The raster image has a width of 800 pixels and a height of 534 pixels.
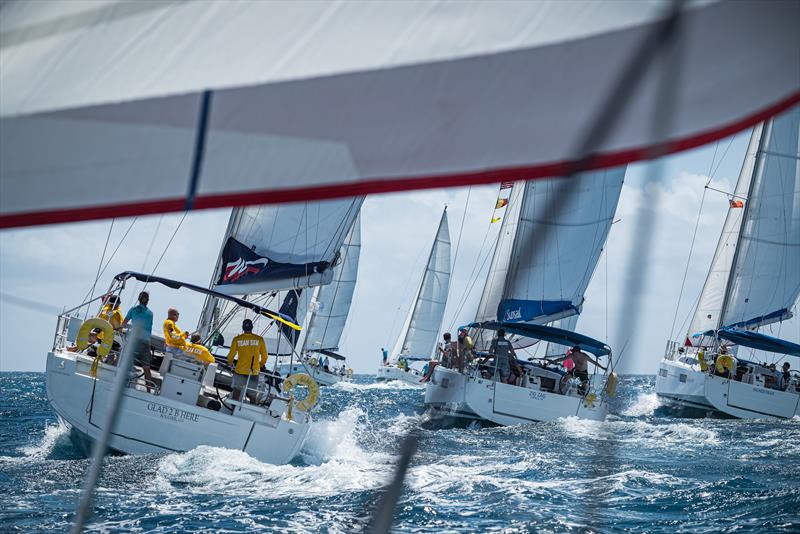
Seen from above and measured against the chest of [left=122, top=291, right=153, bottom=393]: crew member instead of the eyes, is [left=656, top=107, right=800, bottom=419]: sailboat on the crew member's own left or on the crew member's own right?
on the crew member's own right

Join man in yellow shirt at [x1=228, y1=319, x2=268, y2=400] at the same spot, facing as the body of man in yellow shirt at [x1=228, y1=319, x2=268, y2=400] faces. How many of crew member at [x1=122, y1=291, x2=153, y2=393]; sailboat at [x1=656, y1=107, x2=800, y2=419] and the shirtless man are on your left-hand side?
1

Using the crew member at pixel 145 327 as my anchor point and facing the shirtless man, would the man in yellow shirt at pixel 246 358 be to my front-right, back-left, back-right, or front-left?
front-right

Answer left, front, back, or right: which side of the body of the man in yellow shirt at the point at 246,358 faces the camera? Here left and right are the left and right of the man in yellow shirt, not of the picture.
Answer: back

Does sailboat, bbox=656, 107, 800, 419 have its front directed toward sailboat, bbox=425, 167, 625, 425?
no

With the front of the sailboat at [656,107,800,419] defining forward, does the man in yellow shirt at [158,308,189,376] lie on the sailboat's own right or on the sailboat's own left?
on the sailboat's own left

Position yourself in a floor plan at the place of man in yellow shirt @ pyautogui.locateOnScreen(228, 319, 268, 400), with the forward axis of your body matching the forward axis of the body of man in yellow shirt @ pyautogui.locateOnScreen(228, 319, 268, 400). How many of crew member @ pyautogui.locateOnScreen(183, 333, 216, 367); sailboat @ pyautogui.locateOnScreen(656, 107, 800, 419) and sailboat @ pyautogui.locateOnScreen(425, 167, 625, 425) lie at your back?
0

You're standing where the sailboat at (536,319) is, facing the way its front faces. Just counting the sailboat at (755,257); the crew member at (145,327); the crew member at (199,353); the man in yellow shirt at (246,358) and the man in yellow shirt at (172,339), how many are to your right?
1

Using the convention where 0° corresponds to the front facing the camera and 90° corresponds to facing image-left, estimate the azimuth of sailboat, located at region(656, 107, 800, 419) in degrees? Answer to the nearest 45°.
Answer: approximately 135°

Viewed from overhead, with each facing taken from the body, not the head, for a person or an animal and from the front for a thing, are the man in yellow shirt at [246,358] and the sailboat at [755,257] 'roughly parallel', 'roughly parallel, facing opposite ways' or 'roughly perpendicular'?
roughly parallel

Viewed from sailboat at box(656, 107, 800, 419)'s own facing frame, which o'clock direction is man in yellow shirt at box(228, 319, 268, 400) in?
The man in yellow shirt is roughly at 8 o'clock from the sailboat.

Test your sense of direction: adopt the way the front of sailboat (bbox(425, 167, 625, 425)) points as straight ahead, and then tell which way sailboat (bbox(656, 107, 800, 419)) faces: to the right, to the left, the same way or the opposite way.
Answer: the same way

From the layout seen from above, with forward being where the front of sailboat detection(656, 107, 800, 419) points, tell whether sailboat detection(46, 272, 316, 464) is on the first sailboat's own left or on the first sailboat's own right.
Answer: on the first sailboat's own left

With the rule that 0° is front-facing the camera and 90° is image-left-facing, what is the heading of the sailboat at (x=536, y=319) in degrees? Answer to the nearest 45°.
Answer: approximately 135°
